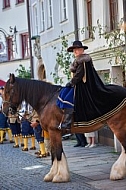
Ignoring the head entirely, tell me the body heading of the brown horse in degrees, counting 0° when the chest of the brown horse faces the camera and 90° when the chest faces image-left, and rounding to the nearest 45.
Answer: approximately 90°

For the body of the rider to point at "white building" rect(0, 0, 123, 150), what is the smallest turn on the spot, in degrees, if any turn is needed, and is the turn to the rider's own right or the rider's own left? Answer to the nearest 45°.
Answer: approximately 90° to the rider's own right

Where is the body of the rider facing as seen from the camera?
to the viewer's left

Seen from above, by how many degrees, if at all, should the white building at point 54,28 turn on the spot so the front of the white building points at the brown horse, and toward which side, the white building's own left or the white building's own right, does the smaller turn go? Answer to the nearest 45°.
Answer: approximately 45° to the white building's own left

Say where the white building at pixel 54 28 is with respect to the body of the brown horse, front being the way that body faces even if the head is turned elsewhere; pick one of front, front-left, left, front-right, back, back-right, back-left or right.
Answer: right

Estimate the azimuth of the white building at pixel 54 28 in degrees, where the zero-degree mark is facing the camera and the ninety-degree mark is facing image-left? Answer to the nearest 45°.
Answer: approximately 45°
